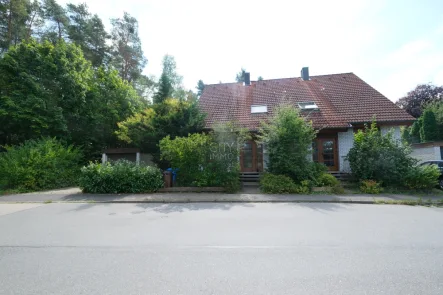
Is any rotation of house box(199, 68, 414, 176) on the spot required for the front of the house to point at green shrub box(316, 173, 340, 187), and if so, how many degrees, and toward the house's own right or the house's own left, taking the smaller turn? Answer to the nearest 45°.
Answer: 0° — it already faces it

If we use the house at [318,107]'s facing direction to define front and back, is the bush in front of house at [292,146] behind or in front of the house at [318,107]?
in front

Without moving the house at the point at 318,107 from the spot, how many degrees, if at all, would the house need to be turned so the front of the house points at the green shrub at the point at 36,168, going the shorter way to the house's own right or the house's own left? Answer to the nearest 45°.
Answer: approximately 45° to the house's own right

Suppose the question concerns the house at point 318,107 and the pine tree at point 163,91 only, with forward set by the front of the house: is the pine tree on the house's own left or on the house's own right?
on the house's own right

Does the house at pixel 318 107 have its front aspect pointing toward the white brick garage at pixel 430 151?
no

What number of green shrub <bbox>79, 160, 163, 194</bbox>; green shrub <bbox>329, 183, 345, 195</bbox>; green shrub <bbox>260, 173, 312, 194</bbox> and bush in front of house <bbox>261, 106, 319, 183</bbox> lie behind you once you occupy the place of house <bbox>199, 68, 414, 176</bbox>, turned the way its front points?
0

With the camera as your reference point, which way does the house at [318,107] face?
facing the viewer

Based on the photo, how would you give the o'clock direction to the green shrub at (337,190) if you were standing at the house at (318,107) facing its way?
The green shrub is roughly at 12 o'clock from the house.

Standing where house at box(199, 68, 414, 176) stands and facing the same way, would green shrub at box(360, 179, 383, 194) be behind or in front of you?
in front

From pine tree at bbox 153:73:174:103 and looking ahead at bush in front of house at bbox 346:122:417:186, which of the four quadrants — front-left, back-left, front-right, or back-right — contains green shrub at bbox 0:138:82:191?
front-right

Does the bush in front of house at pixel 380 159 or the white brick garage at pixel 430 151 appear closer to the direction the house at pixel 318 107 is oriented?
the bush in front of house
